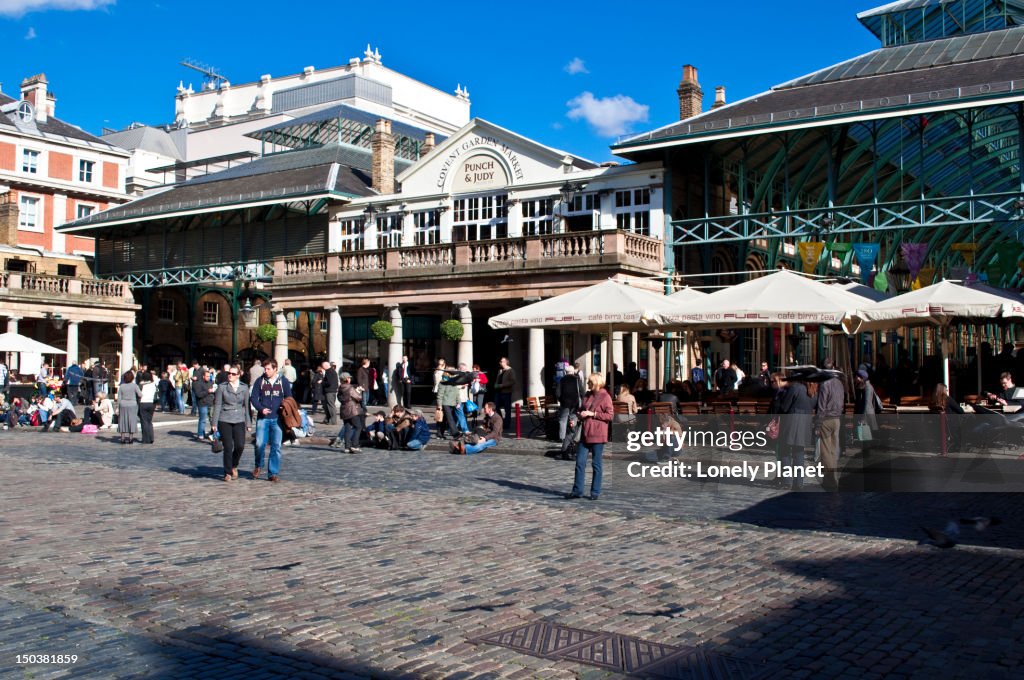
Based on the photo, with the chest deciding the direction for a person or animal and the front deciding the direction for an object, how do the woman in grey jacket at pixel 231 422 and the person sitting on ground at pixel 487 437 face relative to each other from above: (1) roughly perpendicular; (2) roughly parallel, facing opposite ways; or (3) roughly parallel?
roughly perpendicular

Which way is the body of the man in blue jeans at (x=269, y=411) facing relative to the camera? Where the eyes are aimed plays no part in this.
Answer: toward the camera

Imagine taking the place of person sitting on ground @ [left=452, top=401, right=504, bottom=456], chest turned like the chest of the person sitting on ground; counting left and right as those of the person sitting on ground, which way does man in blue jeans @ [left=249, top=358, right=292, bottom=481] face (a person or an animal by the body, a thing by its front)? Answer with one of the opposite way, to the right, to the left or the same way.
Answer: to the left

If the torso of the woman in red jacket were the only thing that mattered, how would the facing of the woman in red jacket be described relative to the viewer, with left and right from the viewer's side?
facing the viewer and to the left of the viewer

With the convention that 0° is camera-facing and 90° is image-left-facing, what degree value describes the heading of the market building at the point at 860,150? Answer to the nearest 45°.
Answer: approximately 45°

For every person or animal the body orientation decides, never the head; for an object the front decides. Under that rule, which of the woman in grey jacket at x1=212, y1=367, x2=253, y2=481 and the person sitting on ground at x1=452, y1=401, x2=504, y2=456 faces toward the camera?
the woman in grey jacket

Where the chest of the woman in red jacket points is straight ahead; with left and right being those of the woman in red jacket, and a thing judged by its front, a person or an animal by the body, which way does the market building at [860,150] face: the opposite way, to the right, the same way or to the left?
the same way

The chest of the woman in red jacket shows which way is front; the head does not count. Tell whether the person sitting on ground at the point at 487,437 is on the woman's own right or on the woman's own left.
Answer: on the woman's own right

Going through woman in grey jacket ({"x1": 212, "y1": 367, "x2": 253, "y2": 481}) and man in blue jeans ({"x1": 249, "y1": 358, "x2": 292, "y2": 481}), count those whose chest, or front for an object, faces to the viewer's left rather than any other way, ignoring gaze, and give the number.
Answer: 0

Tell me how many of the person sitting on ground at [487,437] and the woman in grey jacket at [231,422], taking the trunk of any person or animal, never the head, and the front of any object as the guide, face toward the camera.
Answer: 1

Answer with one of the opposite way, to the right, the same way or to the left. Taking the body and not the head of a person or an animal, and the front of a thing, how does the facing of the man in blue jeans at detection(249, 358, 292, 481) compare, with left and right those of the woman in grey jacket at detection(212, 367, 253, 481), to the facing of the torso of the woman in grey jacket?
the same way

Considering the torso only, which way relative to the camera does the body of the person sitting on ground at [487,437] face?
to the viewer's left

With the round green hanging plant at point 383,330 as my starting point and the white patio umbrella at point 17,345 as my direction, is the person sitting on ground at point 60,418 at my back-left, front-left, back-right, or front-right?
front-left

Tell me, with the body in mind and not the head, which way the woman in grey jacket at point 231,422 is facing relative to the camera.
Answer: toward the camera

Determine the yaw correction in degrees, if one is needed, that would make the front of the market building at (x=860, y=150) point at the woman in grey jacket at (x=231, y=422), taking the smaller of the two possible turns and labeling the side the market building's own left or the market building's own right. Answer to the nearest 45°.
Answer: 0° — it already faces them
